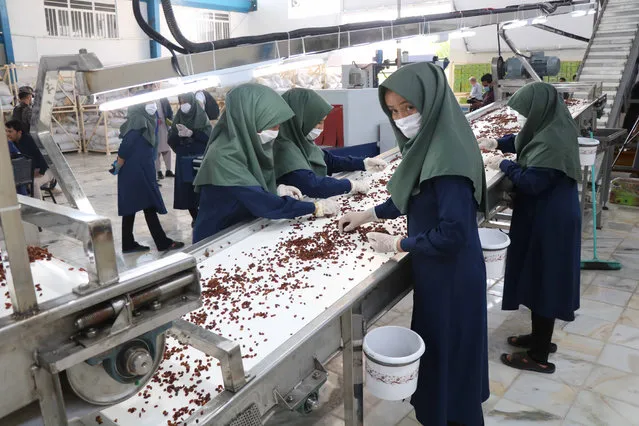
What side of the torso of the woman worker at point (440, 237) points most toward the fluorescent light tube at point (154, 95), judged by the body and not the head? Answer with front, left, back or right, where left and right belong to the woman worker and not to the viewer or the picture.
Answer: front

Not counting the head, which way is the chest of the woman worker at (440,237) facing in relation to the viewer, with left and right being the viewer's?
facing to the left of the viewer

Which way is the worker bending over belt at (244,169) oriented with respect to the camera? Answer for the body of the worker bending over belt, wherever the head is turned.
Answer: to the viewer's right

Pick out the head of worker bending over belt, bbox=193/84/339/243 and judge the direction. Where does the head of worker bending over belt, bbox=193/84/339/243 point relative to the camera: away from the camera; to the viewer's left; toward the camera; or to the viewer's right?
to the viewer's right

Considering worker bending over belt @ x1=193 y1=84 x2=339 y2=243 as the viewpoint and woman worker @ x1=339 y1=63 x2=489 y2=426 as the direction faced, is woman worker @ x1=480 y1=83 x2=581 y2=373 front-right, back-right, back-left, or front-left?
front-left

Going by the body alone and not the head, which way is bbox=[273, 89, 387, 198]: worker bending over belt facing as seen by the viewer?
to the viewer's right

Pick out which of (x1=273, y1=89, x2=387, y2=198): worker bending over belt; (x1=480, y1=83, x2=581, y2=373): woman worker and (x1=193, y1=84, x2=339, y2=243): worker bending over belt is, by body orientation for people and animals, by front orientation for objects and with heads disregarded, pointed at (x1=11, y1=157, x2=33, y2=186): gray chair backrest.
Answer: the woman worker

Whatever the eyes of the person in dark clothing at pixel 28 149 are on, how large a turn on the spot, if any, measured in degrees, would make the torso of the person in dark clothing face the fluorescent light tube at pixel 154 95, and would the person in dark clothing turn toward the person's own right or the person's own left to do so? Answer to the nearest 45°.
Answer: approximately 90° to the person's own left

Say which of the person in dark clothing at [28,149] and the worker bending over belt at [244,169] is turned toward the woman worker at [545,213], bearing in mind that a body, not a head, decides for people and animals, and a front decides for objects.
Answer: the worker bending over belt

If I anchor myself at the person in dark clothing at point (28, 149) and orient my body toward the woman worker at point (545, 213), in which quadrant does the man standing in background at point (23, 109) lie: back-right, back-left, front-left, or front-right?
back-left

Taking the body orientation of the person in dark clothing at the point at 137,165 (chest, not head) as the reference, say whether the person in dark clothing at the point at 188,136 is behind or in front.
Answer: in front

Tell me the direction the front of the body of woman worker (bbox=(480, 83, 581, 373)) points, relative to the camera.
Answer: to the viewer's left
